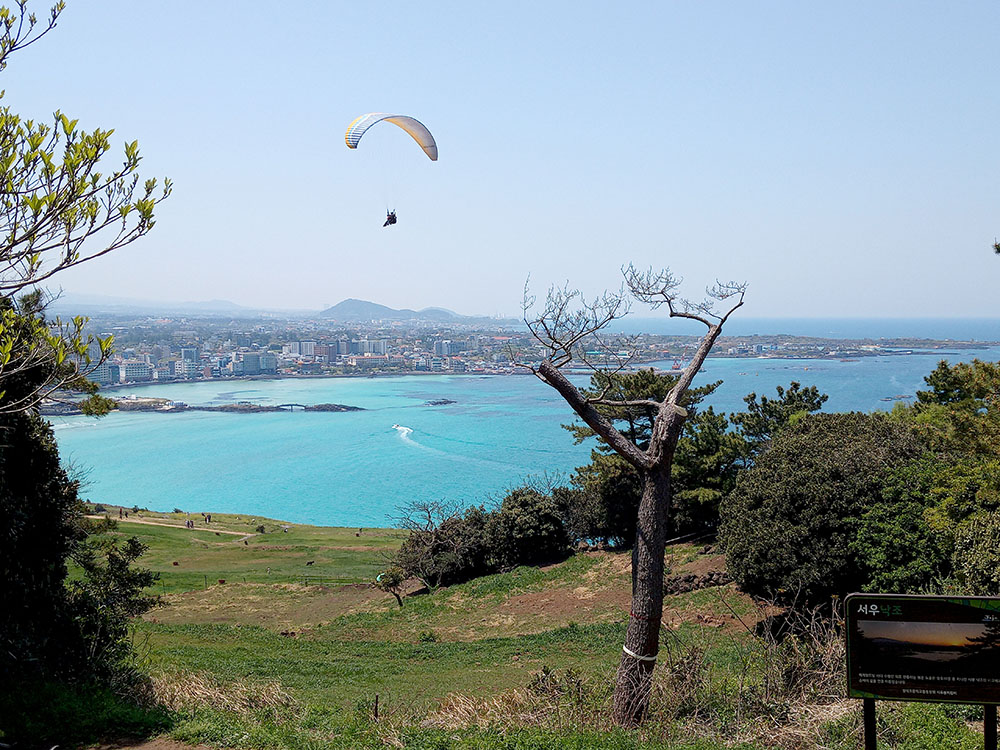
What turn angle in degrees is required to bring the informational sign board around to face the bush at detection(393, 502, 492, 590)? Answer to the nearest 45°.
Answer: approximately 135° to its right

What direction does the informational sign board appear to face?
toward the camera

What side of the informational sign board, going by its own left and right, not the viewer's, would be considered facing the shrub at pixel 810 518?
back

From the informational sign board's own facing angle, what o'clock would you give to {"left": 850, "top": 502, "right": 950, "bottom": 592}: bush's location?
The bush is roughly at 6 o'clock from the informational sign board.

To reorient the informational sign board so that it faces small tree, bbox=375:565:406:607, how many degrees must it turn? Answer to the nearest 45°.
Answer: approximately 135° to its right
